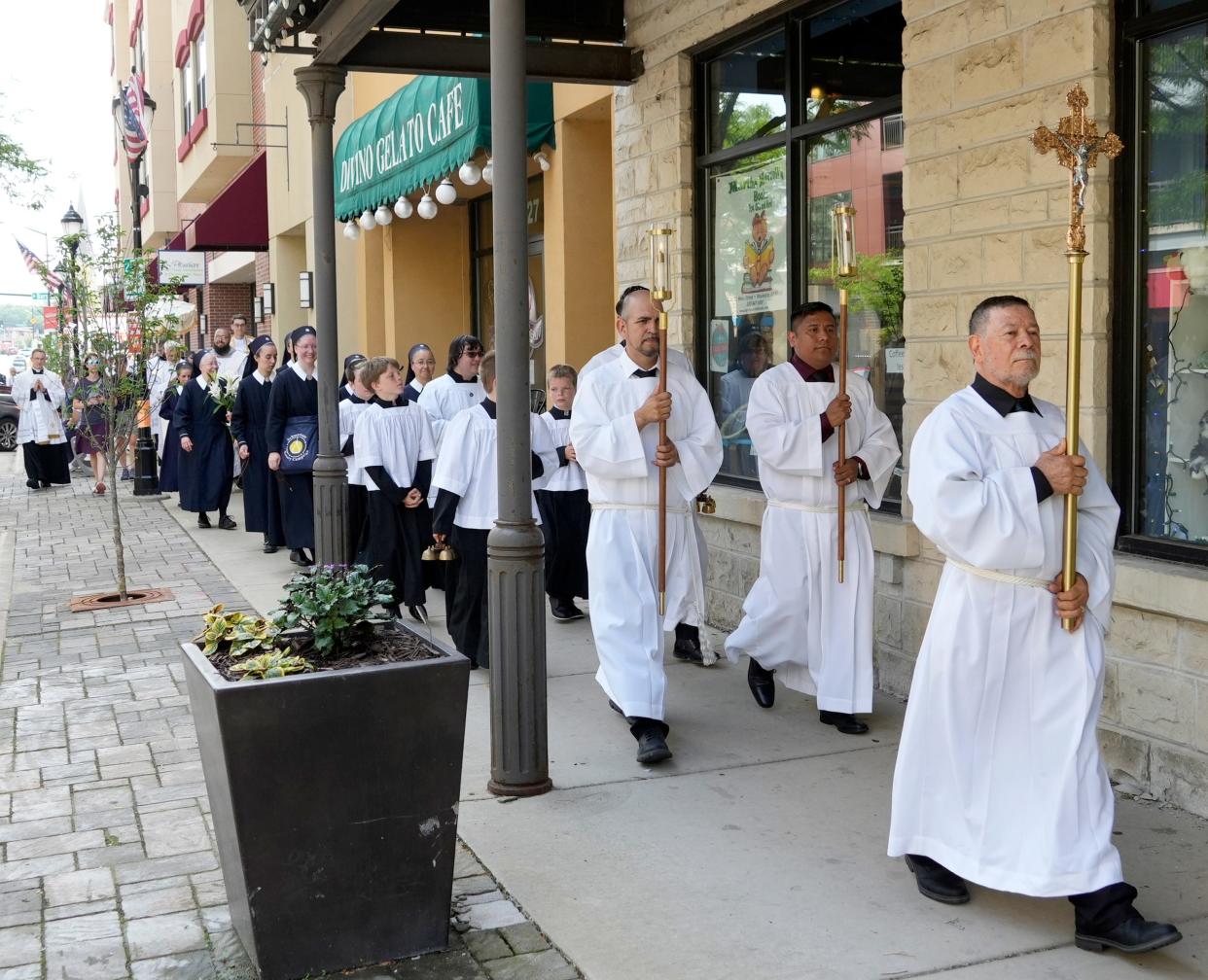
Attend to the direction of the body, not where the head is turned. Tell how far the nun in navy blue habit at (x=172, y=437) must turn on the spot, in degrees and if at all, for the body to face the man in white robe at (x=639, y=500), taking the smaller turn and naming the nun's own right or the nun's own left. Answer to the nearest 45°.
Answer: approximately 45° to the nun's own right

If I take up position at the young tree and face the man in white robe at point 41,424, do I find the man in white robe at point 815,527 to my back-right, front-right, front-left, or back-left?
back-right

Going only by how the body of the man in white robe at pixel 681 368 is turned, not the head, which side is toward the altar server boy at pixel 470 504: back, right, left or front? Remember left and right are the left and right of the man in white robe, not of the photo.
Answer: back

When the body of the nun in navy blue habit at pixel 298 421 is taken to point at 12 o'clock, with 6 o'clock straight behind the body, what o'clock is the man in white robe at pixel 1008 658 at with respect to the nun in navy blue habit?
The man in white robe is roughly at 1 o'clock from the nun in navy blue habit.

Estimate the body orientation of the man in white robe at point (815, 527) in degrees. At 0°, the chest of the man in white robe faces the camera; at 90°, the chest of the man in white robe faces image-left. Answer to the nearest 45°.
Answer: approximately 315°

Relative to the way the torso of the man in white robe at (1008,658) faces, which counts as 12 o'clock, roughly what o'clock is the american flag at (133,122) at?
The american flag is roughly at 6 o'clock from the man in white robe.

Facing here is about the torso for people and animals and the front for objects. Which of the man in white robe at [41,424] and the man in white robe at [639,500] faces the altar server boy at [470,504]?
the man in white robe at [41,424]

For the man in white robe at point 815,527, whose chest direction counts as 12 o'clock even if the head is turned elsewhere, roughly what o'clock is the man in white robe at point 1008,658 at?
the man in white robe at point 1008,658 is roughly at 1 o'clock from the man in white robe at point 815,527.

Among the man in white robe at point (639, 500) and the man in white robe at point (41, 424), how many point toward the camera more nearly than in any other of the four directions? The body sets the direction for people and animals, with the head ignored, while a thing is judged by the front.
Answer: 2

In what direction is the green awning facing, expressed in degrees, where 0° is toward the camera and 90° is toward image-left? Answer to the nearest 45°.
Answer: approximately 45°

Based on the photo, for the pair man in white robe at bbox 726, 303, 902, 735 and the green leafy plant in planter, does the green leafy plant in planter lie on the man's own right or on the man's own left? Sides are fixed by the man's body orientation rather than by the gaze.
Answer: on the man's own right

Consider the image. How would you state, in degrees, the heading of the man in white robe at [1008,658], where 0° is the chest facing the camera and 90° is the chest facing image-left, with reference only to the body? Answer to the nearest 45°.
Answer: approximately 315°

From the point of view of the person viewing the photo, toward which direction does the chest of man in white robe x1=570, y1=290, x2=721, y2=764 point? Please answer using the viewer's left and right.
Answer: facing the viewer

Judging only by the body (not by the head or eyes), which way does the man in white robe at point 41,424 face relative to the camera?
toward the camera

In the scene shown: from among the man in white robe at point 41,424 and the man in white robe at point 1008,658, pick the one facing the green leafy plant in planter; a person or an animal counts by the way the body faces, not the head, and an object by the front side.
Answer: the man in white robe at point 41,424
